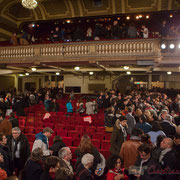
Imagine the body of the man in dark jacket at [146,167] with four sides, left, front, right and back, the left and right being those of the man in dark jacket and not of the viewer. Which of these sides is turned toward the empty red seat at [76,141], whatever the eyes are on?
right

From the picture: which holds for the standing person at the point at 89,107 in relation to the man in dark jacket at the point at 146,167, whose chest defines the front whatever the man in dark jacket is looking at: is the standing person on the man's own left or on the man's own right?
on the man's own right

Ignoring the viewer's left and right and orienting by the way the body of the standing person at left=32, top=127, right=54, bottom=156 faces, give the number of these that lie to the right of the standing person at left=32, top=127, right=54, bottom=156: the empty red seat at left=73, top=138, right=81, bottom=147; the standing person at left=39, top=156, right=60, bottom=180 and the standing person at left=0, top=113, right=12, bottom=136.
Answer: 1

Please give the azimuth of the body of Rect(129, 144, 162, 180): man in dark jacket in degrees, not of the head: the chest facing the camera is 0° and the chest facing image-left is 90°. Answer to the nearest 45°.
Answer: approximately 45°
